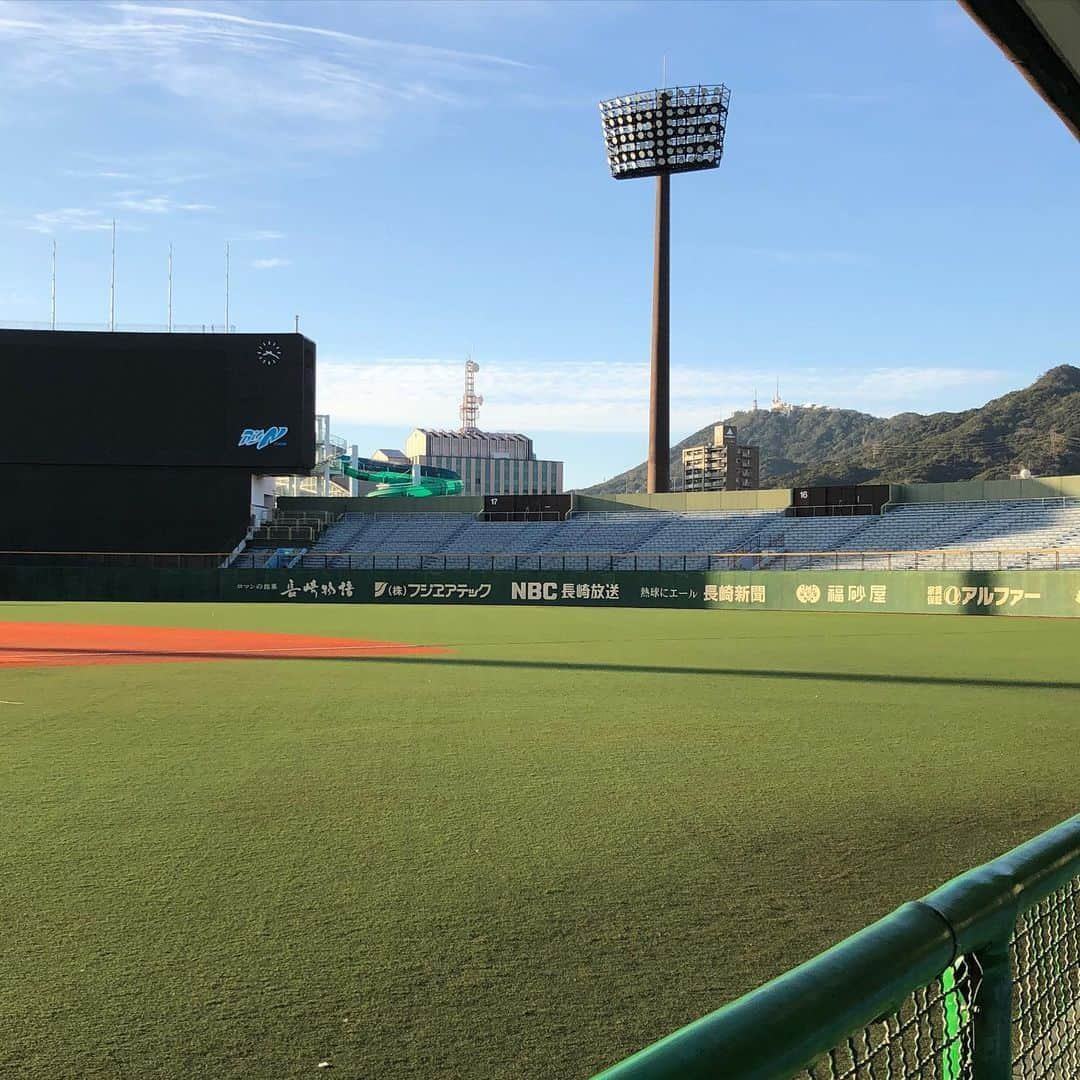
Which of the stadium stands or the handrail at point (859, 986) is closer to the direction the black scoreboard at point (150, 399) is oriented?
the handrail

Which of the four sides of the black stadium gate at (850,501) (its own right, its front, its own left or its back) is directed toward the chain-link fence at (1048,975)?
front

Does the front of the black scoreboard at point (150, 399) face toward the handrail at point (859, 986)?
yes

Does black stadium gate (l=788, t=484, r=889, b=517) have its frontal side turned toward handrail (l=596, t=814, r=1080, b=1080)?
yes

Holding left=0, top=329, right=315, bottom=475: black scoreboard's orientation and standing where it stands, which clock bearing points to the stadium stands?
The stadium stands is roughly at 10 o'clock from the black scoreboard.

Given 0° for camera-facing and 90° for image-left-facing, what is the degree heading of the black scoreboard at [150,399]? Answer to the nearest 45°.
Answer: approximately 0°

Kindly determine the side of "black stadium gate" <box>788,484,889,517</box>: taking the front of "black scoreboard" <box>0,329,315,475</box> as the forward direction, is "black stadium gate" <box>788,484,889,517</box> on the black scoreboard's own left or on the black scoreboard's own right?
on the black scoreboard's own left

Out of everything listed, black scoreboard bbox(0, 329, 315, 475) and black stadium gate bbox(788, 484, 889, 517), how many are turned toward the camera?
2
